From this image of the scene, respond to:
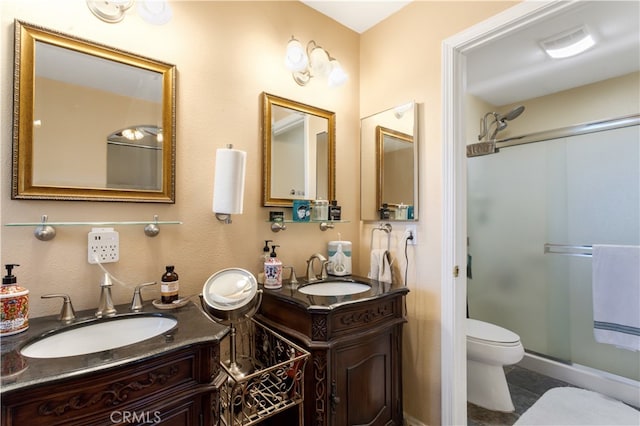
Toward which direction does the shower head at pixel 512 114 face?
to the viewer's right

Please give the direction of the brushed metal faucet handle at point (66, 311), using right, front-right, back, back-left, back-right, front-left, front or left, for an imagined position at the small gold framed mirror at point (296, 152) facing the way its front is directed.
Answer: right

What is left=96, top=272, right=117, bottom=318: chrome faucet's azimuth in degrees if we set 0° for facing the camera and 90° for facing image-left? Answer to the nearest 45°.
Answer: approximately 0°

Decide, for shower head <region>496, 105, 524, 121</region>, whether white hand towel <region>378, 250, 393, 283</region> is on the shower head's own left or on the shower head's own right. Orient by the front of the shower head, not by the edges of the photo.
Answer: on the shower head's own right

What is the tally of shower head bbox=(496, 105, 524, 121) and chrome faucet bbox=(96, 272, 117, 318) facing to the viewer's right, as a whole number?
1

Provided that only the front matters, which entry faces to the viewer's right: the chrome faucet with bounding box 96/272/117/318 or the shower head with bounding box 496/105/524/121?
the shower head

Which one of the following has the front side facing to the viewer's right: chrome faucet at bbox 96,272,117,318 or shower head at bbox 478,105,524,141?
the shower head

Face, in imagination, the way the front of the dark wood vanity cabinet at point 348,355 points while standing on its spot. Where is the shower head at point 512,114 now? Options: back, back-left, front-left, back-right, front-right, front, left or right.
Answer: left
